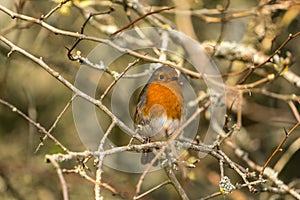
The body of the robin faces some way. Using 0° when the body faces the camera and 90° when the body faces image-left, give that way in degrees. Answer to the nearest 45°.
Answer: approximately 315°
